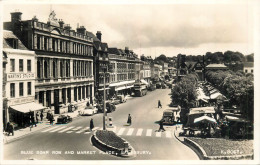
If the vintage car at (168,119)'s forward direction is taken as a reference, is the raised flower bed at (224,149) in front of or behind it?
in front

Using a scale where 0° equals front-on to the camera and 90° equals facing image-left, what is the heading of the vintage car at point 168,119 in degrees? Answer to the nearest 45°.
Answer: approximately 0°
